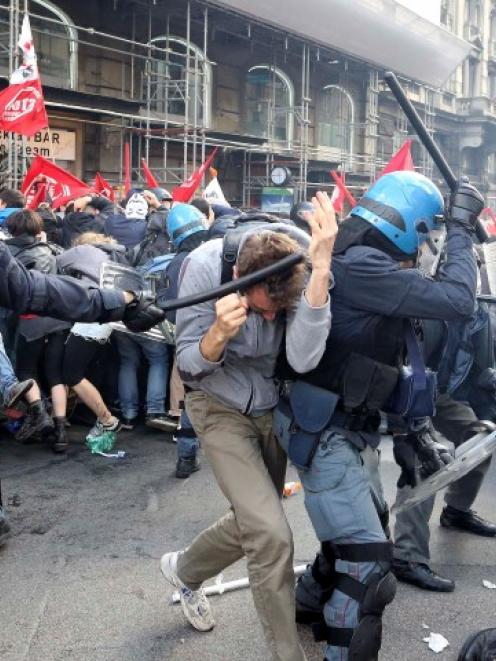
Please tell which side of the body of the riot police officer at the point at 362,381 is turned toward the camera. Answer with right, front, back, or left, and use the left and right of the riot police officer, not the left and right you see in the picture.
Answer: right

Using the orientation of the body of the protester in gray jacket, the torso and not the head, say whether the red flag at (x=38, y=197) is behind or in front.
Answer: behind

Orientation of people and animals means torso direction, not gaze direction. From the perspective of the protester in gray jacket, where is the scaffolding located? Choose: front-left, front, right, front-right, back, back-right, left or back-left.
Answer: back-left

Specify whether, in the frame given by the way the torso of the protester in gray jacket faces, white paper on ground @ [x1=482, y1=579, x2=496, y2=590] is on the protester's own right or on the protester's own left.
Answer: on the protester's own left

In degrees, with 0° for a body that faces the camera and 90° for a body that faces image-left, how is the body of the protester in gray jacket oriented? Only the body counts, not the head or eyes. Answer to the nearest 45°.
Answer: approximately 315°
